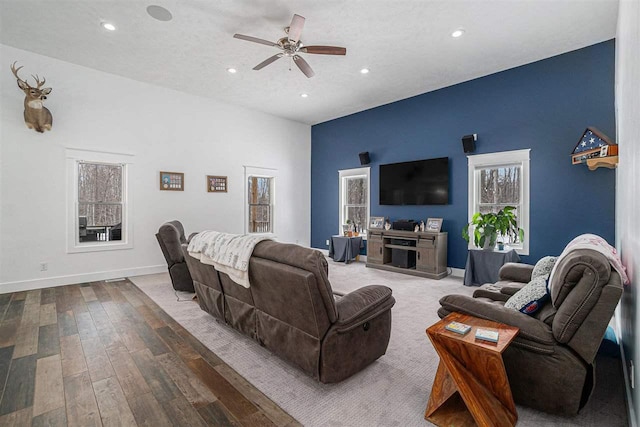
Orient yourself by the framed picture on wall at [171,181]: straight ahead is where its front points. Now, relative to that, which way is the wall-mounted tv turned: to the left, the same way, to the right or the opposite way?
to the right

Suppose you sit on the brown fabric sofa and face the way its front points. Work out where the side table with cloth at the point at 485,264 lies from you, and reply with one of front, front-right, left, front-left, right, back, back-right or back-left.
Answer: front

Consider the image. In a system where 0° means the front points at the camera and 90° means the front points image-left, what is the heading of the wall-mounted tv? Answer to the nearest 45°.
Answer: approximately 45°

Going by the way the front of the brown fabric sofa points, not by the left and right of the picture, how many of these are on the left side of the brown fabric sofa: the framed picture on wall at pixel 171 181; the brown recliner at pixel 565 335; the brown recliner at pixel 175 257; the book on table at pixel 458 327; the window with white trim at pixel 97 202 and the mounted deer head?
4

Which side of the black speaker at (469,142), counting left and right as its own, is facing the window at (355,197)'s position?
right

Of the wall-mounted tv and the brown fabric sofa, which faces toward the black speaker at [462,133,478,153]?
the brown fabric sofa

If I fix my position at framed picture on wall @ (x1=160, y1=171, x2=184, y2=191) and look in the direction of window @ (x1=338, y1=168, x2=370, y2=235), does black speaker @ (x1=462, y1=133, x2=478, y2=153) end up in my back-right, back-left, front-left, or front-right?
front-right

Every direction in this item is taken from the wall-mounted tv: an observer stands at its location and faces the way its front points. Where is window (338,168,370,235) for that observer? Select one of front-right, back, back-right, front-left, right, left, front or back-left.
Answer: right

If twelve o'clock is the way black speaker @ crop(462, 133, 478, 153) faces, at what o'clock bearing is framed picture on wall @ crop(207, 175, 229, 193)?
The framed picture on wall is roughly at 1 o'clock from the black speaker.

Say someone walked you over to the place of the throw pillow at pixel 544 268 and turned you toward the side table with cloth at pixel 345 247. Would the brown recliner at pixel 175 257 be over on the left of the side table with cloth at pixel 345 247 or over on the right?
left

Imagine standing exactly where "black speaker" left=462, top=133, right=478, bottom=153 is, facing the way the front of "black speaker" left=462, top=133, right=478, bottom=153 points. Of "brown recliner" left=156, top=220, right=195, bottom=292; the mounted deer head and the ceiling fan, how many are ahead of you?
3

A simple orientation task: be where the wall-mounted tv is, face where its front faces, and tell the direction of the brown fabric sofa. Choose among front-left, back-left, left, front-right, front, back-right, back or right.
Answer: front-left

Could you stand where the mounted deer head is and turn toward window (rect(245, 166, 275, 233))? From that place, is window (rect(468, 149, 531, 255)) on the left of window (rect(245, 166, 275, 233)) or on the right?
right

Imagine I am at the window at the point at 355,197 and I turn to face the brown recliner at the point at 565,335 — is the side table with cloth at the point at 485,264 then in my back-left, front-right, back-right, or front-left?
front-left

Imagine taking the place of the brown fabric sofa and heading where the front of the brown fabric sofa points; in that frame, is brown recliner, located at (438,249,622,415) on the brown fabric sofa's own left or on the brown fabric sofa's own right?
on the brown fabric sofa's own right

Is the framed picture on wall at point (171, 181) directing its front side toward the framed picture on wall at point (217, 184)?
no

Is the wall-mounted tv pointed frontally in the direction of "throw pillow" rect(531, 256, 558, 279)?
no

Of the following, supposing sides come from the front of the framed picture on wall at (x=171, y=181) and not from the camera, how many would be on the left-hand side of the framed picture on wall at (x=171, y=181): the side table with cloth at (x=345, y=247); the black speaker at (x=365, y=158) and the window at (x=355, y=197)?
3
